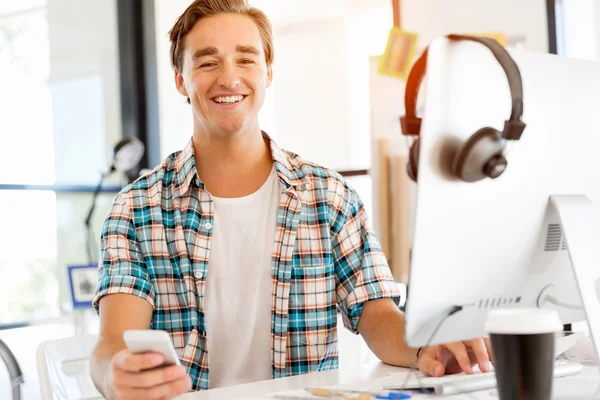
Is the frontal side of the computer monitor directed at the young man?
yes

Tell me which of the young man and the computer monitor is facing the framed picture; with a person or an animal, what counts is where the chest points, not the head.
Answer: the computer monitor

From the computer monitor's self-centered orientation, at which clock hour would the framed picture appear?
The framed picture is roughly at 12 o'clock from the computer monitor.

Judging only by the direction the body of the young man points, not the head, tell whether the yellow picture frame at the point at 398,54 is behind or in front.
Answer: behind

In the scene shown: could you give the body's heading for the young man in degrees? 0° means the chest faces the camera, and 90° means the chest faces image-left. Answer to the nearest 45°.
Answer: approximately 0°

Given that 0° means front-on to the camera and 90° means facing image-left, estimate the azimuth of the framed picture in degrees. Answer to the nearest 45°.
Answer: approximately 0°

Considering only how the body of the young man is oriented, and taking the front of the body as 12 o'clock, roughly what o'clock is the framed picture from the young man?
The framed picture is roughly at 5 o'clock from the young man.
